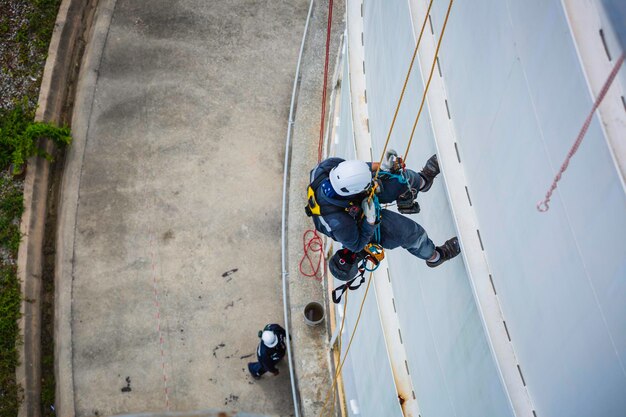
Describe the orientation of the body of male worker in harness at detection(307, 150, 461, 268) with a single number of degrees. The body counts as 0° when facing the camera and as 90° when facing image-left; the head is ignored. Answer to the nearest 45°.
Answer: approximately 270°

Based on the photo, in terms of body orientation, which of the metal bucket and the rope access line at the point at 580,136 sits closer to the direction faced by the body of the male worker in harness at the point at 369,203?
the rope access line

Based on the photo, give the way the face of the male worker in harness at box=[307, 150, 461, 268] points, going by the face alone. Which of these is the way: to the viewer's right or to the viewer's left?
to the viewer's right

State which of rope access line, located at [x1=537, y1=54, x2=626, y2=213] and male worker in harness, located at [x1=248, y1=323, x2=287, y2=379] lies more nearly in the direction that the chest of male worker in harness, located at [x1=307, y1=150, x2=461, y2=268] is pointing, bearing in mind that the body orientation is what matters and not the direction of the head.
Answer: the rope access line
